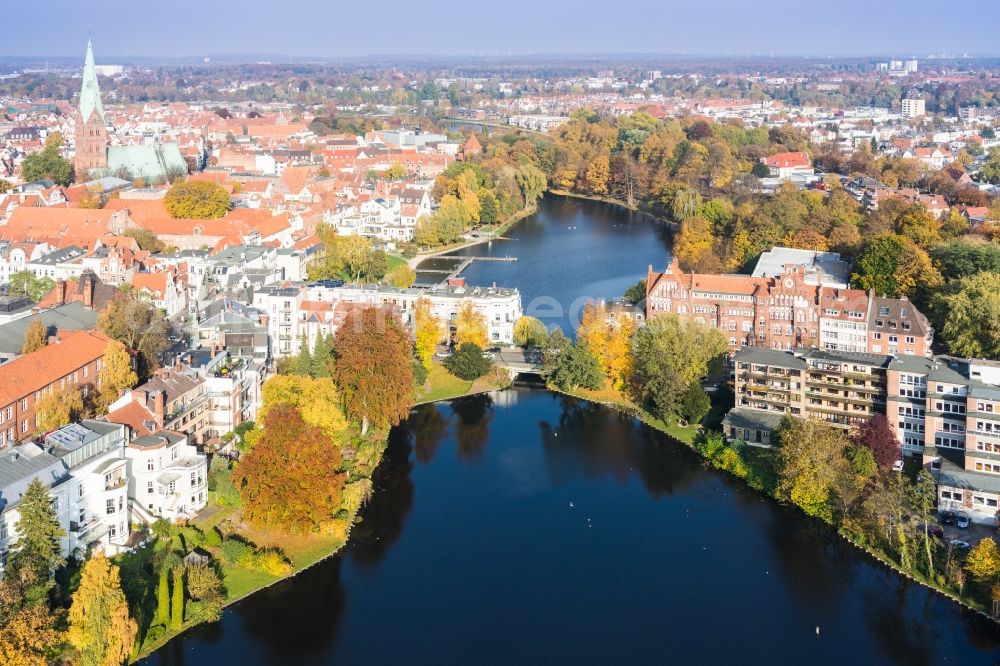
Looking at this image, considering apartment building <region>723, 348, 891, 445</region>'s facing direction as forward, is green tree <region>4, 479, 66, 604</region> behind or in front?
in front

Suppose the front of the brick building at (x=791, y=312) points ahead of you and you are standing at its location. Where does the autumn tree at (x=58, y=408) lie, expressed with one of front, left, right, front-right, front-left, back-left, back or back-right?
front-right
